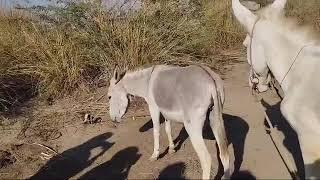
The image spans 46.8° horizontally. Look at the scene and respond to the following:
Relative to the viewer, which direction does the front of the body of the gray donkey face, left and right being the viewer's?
facing away from the viewer and to the left of the viewer
